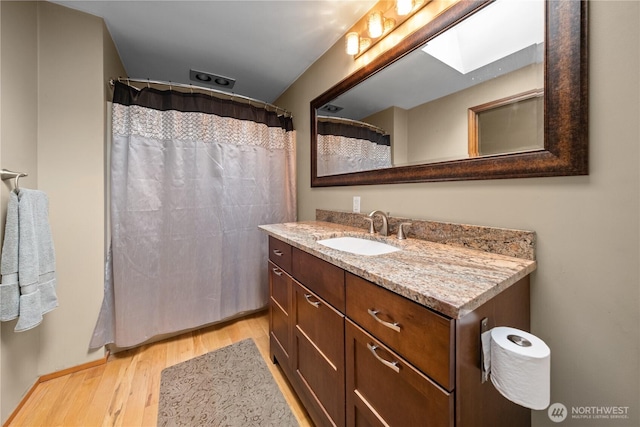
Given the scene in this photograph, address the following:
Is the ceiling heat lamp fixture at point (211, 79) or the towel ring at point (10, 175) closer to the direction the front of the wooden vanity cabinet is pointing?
the towel ring

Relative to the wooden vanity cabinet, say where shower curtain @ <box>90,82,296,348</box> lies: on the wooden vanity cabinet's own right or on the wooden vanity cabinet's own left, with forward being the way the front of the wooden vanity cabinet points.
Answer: on the wooden vanity cabinet's own right

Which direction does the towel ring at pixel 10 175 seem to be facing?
to the viewer's right

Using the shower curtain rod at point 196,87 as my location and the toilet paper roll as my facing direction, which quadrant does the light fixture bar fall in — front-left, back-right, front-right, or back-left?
front-left

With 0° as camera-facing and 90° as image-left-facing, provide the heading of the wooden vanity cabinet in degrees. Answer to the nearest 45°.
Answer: approximately 45°

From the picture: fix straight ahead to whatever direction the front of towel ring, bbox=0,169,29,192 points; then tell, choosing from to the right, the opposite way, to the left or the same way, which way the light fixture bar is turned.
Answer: the opposite way

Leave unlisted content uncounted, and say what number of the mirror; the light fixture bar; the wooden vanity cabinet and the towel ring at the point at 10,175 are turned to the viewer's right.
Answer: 1

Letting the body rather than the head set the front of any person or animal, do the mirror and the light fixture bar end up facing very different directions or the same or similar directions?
same or similar directions

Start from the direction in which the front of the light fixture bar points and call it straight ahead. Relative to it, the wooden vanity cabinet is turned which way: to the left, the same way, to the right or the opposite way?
the same way
